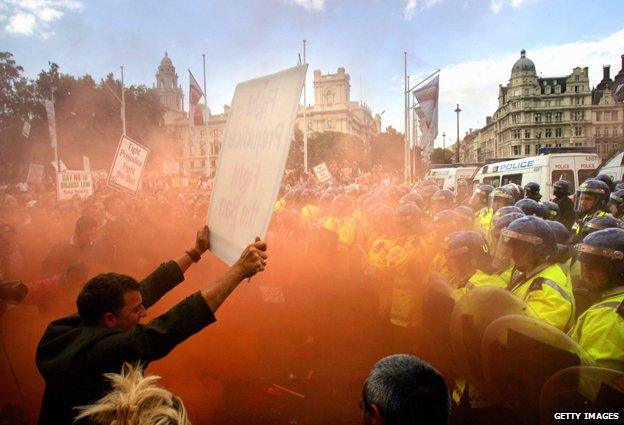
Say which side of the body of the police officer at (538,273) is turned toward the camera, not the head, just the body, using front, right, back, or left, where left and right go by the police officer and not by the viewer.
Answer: left

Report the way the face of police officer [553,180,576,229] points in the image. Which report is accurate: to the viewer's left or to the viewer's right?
to the viewer's left

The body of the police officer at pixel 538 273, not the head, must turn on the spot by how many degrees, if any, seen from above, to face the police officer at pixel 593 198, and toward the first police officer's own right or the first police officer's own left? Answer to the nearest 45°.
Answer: approximately 90° to the first police officer's own right

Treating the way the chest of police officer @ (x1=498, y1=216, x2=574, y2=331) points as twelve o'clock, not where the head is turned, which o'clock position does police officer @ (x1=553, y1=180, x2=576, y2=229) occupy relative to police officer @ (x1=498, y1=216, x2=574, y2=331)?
police officer @ (x1=553, y1=180, x2=576, y2=229) is roughly at 3 o'clock from police officer @ (x1=498, y1=216, x2=574, y2=331).

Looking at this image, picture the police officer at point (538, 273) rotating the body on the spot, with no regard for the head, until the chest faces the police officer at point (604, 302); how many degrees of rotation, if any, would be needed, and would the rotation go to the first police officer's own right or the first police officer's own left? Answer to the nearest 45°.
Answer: approximately 135° to the first police officer's own left

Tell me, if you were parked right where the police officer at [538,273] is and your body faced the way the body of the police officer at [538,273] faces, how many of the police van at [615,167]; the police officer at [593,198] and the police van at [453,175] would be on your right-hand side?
3

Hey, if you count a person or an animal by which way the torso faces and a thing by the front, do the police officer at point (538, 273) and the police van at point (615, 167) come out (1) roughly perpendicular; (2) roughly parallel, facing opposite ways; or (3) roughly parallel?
roughly parallel

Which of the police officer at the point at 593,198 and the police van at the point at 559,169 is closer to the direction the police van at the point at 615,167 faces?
the police van

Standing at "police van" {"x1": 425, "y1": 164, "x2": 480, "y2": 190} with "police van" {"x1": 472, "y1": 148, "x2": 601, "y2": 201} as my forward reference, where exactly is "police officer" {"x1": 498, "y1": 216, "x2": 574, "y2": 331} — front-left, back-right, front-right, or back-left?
front-right

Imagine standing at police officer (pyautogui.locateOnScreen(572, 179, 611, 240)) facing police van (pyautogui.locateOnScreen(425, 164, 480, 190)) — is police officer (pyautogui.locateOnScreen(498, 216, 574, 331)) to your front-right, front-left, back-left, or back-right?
back-left

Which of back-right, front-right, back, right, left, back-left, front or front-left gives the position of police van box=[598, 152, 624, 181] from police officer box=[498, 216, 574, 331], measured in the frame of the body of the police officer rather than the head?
right

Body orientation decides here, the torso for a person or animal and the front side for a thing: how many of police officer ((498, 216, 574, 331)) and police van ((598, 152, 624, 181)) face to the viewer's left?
2

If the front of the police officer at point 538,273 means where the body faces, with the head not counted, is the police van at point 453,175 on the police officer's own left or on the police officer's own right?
on the police officer's own right

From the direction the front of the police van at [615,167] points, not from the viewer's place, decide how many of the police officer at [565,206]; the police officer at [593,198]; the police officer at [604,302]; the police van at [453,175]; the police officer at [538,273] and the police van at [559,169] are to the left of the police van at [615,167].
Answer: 4
